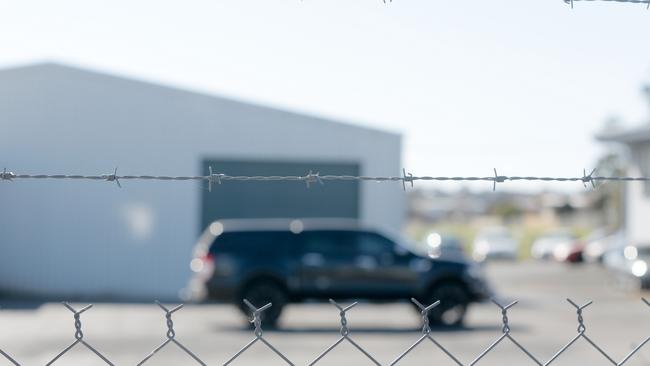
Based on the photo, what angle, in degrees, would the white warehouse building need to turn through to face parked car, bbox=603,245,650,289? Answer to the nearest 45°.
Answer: approximately 90° to its left

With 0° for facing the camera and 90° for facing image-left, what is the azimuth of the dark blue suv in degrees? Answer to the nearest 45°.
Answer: approximately 270°

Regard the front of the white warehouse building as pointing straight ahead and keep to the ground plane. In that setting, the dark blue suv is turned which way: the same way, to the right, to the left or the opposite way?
to the left

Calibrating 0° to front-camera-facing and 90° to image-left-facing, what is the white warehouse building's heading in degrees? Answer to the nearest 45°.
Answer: approximately 0°

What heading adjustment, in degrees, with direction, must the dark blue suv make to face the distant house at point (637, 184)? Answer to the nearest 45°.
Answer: approximately 45° to its left

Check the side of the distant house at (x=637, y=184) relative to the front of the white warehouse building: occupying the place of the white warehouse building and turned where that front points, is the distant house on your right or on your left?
on your left

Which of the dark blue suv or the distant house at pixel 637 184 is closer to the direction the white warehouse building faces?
the dark blue suv

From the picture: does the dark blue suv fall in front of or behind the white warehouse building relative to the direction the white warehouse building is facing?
in front

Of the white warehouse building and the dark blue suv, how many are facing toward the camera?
1
